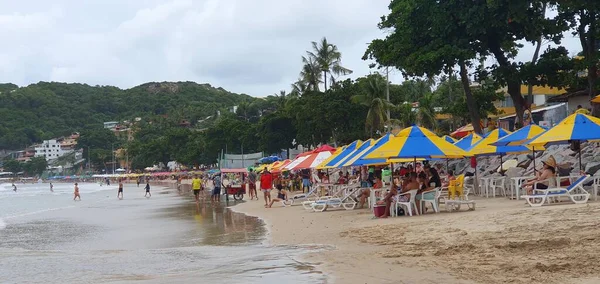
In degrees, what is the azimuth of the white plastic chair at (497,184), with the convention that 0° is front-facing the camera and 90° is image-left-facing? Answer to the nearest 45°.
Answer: approximately 45°

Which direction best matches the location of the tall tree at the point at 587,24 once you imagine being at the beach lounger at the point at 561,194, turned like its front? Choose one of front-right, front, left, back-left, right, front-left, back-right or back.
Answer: right

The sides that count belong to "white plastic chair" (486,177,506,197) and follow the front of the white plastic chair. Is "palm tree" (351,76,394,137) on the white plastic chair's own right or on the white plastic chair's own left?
on the white plastic chair's own right

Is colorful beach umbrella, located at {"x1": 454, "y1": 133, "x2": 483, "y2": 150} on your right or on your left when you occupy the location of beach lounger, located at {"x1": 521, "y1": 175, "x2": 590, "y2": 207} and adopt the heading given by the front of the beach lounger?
on your right

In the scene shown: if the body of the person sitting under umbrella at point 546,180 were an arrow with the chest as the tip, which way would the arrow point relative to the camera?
to the viewer's left

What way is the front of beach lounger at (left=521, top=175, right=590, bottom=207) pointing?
to the viewer's left
